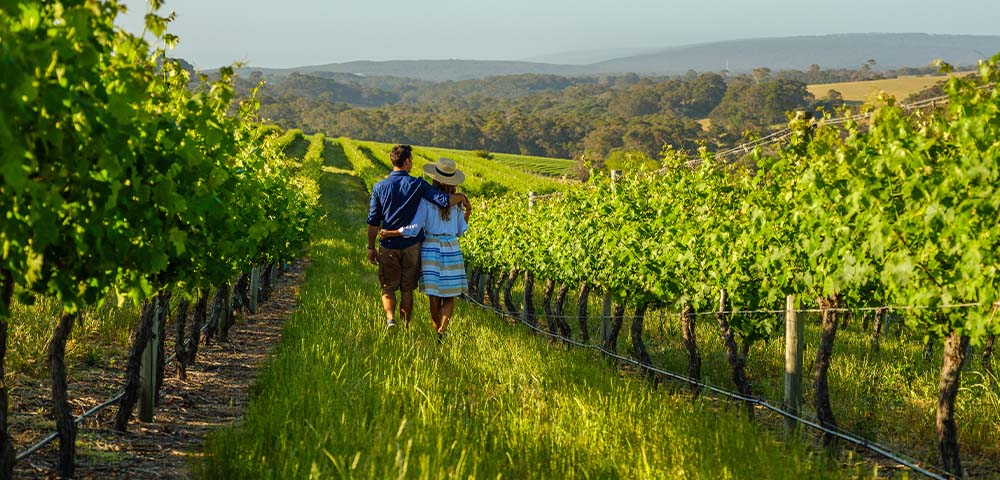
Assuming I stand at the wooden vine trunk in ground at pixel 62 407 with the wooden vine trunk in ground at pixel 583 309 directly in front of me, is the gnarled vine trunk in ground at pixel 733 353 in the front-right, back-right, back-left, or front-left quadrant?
front-right

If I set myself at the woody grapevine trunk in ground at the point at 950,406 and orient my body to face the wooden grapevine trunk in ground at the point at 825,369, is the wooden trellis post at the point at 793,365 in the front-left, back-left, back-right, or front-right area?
front-left

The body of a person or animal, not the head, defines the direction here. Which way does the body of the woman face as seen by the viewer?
away from the camera

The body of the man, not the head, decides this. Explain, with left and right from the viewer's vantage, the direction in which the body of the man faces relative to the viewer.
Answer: facing away from the viewer

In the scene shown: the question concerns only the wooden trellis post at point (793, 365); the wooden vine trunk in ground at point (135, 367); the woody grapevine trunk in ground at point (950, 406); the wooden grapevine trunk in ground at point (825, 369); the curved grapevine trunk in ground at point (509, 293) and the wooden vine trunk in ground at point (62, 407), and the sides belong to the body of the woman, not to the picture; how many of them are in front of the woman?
1

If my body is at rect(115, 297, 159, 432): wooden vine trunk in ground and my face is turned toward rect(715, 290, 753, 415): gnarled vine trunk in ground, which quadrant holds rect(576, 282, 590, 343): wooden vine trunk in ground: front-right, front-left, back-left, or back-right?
front-left

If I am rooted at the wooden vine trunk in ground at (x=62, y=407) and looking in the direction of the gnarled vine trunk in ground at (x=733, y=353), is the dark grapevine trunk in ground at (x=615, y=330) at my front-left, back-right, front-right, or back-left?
front-left

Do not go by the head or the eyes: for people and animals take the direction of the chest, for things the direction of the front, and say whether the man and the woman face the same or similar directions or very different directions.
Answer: same or similar directions

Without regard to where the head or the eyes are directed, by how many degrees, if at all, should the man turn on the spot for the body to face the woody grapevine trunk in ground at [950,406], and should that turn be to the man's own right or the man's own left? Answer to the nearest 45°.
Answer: approximately 135° to the man's own right

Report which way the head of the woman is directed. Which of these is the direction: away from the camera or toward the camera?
away from the camera
